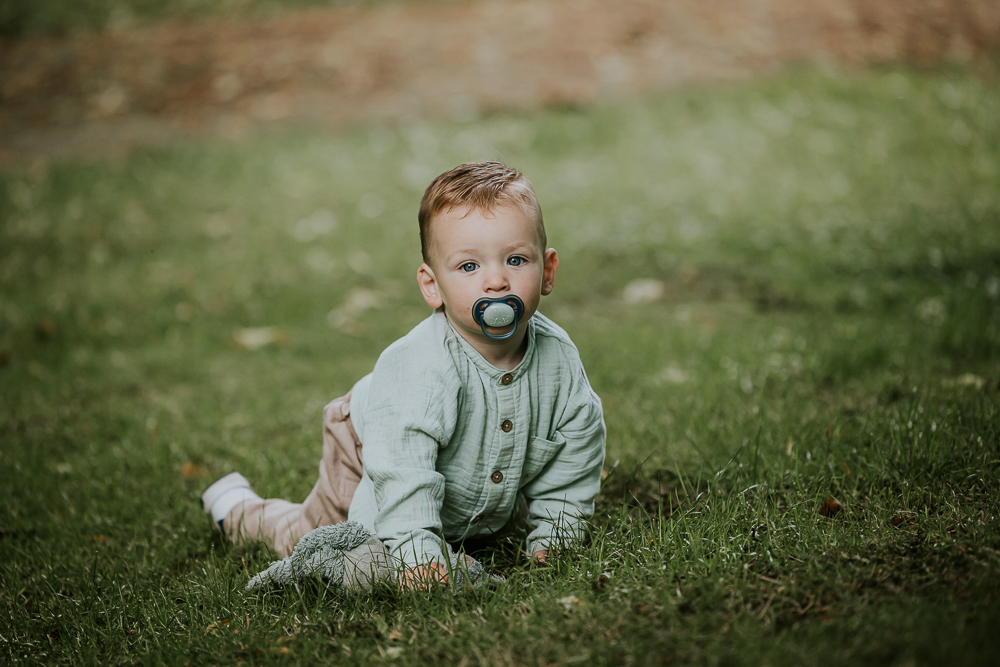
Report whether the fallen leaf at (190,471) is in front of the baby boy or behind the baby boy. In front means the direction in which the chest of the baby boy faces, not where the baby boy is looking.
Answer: behind

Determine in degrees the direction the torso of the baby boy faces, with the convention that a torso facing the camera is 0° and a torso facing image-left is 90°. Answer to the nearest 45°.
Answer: approximately 315°

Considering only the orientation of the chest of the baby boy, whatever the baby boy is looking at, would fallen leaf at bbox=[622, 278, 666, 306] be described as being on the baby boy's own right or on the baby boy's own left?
on the baby boy's own left
